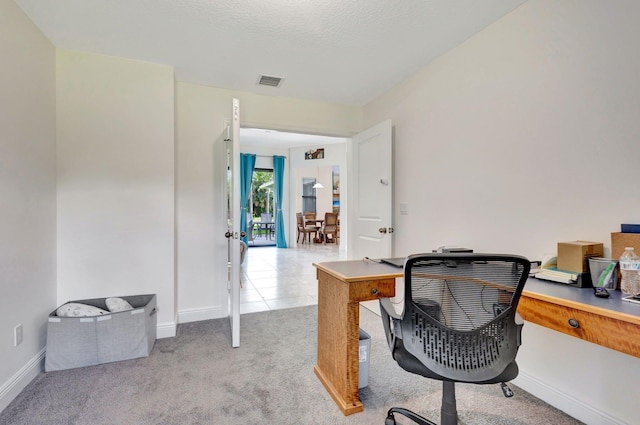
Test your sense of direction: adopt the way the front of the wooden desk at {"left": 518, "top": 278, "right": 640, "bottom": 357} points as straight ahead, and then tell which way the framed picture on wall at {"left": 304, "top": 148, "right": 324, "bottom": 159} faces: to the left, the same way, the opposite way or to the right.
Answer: to the left

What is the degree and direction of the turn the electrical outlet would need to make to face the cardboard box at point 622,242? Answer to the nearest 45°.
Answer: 0° — it already faces it

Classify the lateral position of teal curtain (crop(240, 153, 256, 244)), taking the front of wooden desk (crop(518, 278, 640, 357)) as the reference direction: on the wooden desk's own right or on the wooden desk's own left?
on the wooden desk's own right

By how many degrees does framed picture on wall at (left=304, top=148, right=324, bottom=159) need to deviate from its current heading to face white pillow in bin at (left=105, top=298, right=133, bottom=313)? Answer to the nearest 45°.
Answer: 0° — it already faces it

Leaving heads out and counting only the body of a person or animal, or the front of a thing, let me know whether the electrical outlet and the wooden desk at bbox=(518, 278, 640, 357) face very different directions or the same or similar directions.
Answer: very different directions

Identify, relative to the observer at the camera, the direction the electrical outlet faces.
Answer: facing the viewer and to the right of the viewer

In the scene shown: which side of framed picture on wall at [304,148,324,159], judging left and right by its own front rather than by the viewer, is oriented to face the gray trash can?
front

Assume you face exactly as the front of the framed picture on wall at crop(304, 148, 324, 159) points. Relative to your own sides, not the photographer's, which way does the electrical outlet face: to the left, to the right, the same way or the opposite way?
to the left

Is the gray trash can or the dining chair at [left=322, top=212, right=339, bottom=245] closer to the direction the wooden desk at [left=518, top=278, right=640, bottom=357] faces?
the gray trash can

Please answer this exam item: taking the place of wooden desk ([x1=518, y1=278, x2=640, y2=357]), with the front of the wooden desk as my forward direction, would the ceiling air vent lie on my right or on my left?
on my right

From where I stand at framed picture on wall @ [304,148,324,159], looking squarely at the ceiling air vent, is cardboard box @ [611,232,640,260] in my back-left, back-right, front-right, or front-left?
front-left

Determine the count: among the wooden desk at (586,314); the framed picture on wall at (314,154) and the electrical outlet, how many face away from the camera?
0

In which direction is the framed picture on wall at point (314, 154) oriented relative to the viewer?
toward the camera

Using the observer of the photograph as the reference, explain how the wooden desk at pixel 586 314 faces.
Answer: facing the viewer and to the left of the viewer

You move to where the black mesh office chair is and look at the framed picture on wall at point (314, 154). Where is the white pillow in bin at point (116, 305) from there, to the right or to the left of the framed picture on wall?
left
